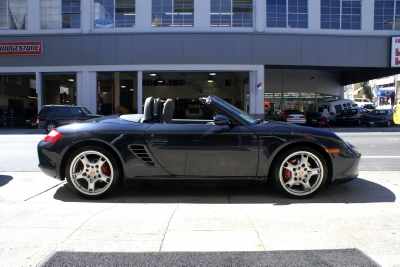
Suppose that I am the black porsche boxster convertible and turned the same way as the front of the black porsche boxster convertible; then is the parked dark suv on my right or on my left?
on my left

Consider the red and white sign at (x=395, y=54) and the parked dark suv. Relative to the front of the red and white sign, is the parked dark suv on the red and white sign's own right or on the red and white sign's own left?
on the red and white sign's own right

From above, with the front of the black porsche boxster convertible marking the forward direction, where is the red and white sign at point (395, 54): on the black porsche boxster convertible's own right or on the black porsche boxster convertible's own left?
on the black porsche boxster convertible's own left

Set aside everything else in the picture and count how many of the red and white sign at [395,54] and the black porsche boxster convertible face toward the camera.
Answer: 1

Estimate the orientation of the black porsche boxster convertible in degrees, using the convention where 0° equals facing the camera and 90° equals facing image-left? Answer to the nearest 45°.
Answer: approximately 270°

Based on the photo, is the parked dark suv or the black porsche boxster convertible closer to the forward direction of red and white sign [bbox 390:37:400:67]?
the black porsche boxster convertible
